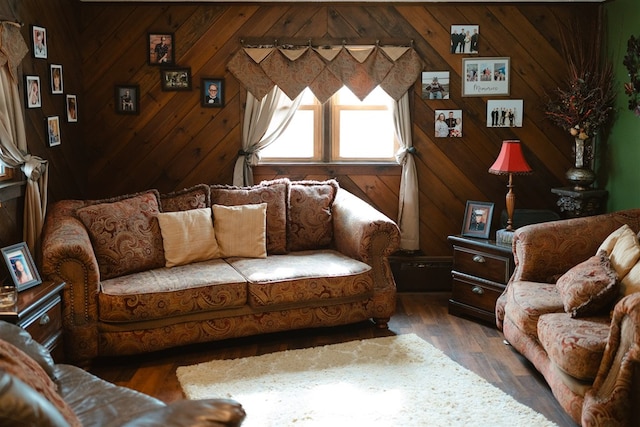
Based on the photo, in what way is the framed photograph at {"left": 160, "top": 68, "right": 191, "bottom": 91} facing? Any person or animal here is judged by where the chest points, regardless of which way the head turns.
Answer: toward the camera

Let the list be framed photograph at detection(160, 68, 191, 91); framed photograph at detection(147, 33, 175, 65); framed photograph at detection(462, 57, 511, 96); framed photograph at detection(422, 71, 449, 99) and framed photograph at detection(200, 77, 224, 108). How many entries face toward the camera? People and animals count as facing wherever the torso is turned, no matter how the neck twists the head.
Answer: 5

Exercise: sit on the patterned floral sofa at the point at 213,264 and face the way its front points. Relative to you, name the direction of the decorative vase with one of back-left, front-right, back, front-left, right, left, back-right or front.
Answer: front-left

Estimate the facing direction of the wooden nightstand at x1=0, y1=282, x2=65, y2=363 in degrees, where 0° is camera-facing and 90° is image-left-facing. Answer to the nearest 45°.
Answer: approximately 315°

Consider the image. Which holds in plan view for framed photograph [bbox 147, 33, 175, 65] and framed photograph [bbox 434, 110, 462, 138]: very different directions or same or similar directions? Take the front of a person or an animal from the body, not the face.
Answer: same or similar directions

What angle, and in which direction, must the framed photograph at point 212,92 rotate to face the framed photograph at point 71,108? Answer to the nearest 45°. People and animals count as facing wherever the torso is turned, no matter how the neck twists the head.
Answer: approximately 90° to its right

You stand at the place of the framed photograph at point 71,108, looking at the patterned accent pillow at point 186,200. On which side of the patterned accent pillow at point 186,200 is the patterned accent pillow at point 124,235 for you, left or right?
right

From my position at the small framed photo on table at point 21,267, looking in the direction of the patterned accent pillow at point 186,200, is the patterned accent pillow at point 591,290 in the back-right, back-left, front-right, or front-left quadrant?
front-right

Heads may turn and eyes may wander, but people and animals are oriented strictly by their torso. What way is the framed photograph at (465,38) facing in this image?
toward the camera

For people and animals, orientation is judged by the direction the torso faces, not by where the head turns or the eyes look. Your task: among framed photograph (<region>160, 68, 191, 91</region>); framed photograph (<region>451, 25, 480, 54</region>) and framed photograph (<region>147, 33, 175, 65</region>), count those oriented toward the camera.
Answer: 3

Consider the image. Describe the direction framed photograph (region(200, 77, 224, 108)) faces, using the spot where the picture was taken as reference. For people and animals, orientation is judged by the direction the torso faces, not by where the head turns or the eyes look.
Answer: facing the viewer

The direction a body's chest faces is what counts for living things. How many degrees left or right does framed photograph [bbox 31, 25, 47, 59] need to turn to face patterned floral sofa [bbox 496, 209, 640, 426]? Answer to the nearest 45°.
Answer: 0° — it already faces it

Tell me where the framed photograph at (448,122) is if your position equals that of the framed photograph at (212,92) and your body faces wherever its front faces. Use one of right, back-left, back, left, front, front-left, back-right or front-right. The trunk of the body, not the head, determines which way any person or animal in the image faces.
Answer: left

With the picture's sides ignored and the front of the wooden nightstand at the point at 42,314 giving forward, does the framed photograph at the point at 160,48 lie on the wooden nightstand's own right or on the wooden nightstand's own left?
on the wooden nightstand's own left

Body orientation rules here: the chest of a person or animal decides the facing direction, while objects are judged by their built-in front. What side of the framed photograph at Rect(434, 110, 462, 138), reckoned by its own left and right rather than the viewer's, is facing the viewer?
front

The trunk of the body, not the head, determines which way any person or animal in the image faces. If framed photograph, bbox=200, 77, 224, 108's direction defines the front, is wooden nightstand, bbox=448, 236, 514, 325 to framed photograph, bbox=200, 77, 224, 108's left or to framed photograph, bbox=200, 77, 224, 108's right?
on its left

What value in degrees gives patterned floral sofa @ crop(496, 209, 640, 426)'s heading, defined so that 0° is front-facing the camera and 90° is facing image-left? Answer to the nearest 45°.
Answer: approximately 45°

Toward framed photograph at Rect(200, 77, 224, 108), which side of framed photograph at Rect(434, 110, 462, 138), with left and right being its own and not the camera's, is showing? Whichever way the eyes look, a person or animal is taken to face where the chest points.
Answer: right
